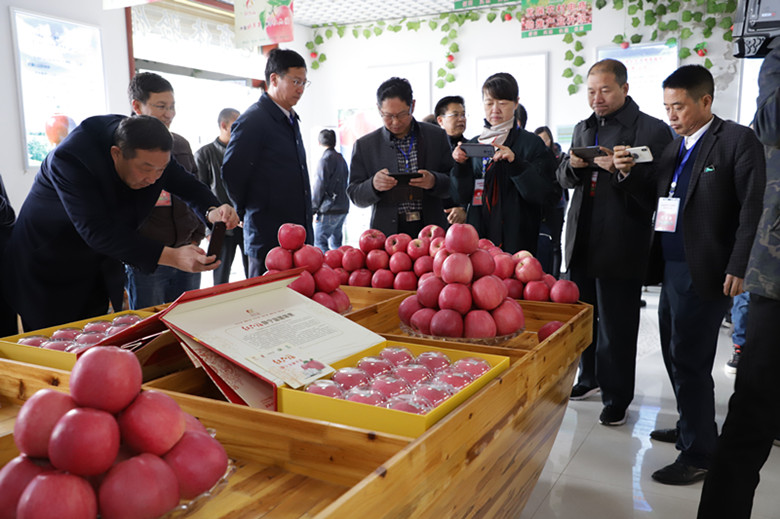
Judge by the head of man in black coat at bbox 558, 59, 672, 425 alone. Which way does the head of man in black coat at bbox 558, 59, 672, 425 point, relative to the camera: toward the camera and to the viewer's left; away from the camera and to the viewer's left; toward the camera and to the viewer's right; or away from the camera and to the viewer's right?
toward the camera and to the viewer's left

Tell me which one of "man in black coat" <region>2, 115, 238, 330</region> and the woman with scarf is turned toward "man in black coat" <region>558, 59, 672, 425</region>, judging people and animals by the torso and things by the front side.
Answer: "man in black coat" <region>2, 115, 238, 330</region>

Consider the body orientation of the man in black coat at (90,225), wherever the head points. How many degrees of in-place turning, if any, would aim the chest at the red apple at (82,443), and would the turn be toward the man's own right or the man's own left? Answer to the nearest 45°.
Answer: approximately 90° to the man's own right

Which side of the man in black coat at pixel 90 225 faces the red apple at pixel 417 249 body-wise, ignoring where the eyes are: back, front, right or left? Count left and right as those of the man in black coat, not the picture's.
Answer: front

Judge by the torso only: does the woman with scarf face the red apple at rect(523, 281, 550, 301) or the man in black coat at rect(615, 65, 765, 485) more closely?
the red apple

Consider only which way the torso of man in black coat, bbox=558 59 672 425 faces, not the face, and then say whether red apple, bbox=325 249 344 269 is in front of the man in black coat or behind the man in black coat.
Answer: in front

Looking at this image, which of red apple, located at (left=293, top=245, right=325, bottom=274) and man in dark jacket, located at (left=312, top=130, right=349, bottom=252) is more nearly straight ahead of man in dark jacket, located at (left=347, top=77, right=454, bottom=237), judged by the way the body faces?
the red apple

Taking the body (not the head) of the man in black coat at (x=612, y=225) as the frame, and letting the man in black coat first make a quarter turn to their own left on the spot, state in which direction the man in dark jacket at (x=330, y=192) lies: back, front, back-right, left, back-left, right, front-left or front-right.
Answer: back

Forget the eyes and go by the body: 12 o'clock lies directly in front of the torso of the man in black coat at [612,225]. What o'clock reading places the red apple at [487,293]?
The red apple is roughly at 11 o'clock from the man in black coat.

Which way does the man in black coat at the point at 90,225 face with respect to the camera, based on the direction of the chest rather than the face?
to the viewer's right

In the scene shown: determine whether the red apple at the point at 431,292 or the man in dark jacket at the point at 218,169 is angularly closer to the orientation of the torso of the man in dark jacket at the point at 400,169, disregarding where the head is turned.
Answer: the red apple

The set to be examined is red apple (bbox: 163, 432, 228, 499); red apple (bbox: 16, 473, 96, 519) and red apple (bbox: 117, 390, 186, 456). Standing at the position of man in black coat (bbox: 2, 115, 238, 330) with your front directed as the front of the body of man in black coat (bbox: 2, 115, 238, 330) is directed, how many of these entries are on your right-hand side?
3
